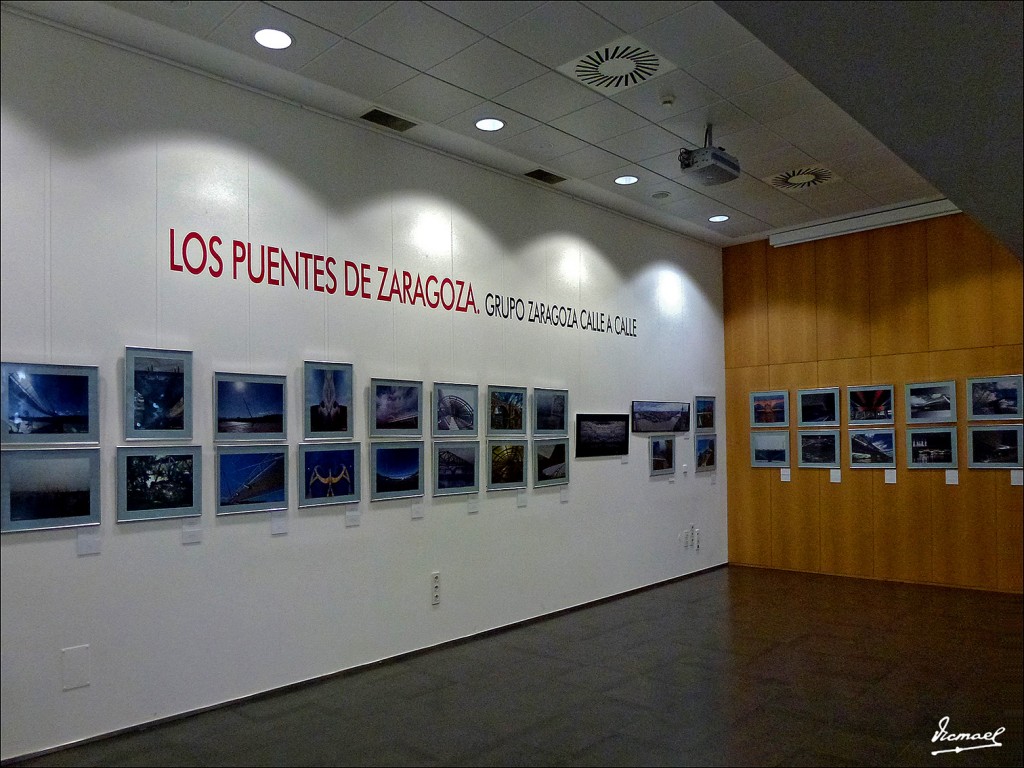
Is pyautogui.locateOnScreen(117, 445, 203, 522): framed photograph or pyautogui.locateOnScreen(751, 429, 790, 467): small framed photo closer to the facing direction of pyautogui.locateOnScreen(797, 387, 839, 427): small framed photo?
the framed photograph

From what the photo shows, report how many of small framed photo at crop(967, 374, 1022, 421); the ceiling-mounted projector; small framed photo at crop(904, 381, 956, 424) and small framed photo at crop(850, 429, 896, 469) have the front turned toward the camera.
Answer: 3

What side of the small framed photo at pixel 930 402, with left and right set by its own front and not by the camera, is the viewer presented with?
front

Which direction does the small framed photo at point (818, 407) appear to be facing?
toward the camera

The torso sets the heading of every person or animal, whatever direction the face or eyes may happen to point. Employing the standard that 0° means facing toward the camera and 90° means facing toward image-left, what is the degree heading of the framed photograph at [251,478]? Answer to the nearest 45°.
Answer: approximately 315°

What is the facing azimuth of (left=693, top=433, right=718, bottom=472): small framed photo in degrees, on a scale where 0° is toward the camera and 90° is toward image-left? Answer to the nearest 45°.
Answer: approximately 315°

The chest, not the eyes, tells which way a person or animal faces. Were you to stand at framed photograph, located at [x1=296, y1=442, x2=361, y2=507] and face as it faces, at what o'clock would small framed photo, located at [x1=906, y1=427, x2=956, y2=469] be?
The small framed photo is roughly at 10 o'clock from the framed photograph.

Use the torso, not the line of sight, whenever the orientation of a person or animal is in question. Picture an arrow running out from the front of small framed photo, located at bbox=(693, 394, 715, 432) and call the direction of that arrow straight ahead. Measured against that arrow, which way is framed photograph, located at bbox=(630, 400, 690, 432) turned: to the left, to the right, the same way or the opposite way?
the same way

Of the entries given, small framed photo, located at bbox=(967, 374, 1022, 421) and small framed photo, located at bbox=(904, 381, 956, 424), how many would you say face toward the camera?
2

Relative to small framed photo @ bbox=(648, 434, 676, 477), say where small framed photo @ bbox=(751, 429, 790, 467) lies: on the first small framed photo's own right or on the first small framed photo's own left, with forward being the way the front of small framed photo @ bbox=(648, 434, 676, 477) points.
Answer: on the first small framed photo's own left

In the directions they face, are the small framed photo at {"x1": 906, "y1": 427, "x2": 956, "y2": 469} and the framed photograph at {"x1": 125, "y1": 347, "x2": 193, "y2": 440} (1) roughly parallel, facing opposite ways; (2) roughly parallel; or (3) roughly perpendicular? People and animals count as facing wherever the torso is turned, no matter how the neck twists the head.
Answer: roughly perpendicular

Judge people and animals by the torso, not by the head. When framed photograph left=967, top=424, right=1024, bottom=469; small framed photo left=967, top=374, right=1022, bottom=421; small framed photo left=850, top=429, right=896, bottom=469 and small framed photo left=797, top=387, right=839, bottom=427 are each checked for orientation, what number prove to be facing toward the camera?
4

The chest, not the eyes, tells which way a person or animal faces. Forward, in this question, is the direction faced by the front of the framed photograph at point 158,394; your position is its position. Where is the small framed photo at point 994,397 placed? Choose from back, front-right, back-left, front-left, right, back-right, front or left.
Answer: front-left

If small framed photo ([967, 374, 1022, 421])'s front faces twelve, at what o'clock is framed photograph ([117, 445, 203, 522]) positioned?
The framed photograph is roughly at 1 o'clock from the small framed photo.

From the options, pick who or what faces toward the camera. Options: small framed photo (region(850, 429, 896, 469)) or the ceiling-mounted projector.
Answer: the small framed photo

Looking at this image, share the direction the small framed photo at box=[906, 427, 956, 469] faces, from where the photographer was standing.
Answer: facing the viewer

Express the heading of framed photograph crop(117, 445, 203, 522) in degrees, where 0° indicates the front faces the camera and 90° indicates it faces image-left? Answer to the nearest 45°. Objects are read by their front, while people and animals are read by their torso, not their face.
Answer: approximately 315°

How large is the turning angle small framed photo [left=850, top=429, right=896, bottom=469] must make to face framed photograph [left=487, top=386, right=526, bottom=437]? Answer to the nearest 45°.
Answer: approximately 45° to its right

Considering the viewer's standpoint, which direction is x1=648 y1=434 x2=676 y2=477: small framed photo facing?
facing the viewer and to the right of the viewer

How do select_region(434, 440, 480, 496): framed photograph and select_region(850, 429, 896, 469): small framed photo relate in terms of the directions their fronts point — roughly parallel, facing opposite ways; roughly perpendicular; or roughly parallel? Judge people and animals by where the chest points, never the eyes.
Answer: roughly perpendicular
